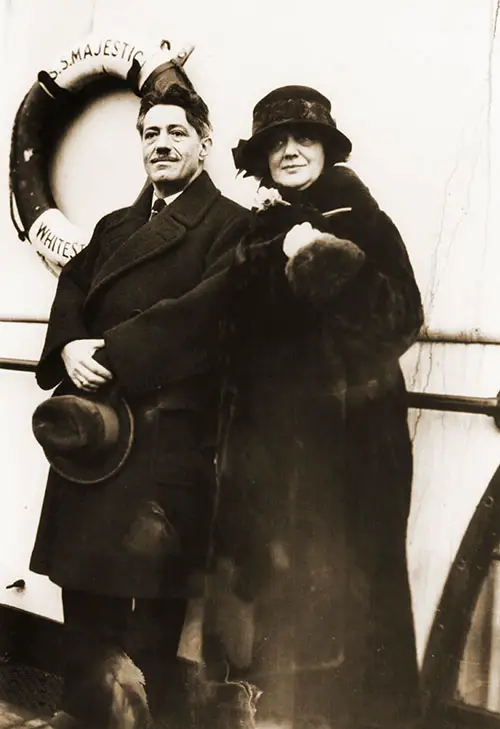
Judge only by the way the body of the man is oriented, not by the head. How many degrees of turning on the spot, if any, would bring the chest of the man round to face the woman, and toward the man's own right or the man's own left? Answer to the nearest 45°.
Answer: approximately 90° to the man's own left

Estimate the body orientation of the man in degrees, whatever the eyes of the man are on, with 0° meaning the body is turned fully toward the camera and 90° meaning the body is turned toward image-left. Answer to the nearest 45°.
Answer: approximately 45°
